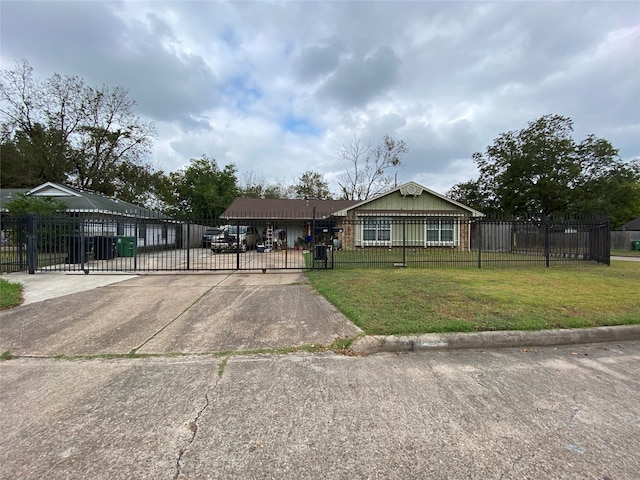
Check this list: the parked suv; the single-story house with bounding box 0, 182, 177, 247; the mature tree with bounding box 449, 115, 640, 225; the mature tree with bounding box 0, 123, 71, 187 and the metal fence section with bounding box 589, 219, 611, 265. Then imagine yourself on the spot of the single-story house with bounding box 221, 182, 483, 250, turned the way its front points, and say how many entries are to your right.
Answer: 3

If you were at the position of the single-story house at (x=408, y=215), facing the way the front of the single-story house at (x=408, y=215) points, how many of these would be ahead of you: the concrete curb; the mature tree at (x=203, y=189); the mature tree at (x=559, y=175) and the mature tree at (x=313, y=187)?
1

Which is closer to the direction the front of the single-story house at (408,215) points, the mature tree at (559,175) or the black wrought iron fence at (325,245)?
the black wrought iron fence

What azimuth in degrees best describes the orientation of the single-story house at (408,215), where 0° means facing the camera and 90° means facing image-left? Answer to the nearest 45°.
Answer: approximately 0°

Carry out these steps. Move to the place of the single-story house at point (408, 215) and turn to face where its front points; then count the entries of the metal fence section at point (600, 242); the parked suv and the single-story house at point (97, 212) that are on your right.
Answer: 2

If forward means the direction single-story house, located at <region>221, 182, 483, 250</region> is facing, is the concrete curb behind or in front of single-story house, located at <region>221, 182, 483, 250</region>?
in front

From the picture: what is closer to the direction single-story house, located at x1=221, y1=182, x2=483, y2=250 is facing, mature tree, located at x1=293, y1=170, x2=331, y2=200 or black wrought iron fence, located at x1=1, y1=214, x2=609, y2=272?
the black wrought iron fence

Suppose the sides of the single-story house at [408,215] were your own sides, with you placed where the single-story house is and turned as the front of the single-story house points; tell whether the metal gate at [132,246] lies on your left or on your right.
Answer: on your right

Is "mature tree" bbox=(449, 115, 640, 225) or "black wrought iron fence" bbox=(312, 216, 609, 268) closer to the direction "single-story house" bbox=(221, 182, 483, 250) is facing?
the black wrought iron fence

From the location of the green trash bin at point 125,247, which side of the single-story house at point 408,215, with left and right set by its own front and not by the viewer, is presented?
right

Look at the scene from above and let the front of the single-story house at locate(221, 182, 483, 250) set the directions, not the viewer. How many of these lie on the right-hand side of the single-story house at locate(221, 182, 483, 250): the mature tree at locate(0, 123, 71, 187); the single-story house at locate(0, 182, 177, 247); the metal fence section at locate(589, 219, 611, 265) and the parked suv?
3

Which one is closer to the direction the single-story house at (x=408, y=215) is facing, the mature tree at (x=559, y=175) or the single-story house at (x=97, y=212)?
the single-story house

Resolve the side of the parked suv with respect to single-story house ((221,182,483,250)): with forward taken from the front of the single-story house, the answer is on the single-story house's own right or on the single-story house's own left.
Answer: on the single-story house's own right

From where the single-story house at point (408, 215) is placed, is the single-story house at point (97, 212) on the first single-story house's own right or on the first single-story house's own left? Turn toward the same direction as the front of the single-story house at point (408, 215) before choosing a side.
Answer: on the first single-story house's own right

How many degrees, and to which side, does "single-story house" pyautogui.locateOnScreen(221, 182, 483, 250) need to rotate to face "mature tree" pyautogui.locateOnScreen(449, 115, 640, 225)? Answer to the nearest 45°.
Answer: approximately 135° to its left

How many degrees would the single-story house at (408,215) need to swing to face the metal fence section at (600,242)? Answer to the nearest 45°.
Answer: approximately 45° to its left

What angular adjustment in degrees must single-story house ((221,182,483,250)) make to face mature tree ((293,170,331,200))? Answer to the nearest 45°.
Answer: approximately 180°
